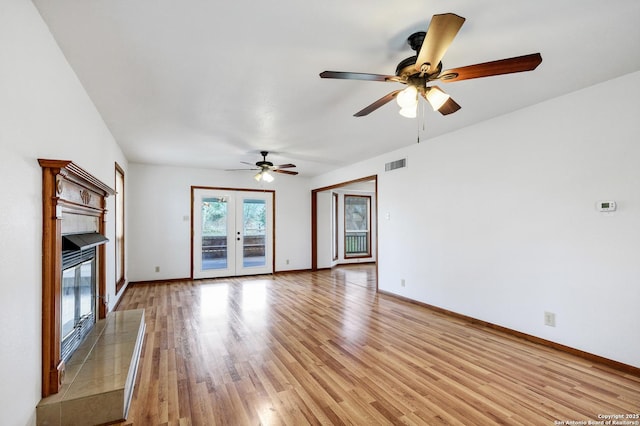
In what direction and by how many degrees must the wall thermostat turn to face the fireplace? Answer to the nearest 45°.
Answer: approximately 45° to its right

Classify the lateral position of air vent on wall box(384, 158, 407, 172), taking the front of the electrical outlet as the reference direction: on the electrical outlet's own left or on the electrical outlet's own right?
on the electrical outlet's own right

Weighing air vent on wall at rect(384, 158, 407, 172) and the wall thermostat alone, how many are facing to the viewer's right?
0

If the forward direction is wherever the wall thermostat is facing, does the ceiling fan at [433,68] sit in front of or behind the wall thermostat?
in front

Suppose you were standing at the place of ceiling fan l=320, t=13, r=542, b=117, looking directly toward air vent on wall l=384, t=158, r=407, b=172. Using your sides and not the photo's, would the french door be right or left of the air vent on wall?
left

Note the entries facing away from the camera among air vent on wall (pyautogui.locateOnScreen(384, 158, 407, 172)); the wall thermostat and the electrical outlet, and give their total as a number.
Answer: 0

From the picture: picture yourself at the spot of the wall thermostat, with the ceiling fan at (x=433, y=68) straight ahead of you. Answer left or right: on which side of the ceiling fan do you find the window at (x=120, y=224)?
right

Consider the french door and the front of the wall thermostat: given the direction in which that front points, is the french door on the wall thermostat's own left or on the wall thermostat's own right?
on the wall thermostat's own right

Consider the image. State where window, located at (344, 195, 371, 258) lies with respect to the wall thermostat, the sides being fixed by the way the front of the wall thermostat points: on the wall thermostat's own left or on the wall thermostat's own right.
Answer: on the wall thermostat's own right

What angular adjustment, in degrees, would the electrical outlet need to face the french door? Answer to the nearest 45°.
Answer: approximately 45° to its right
